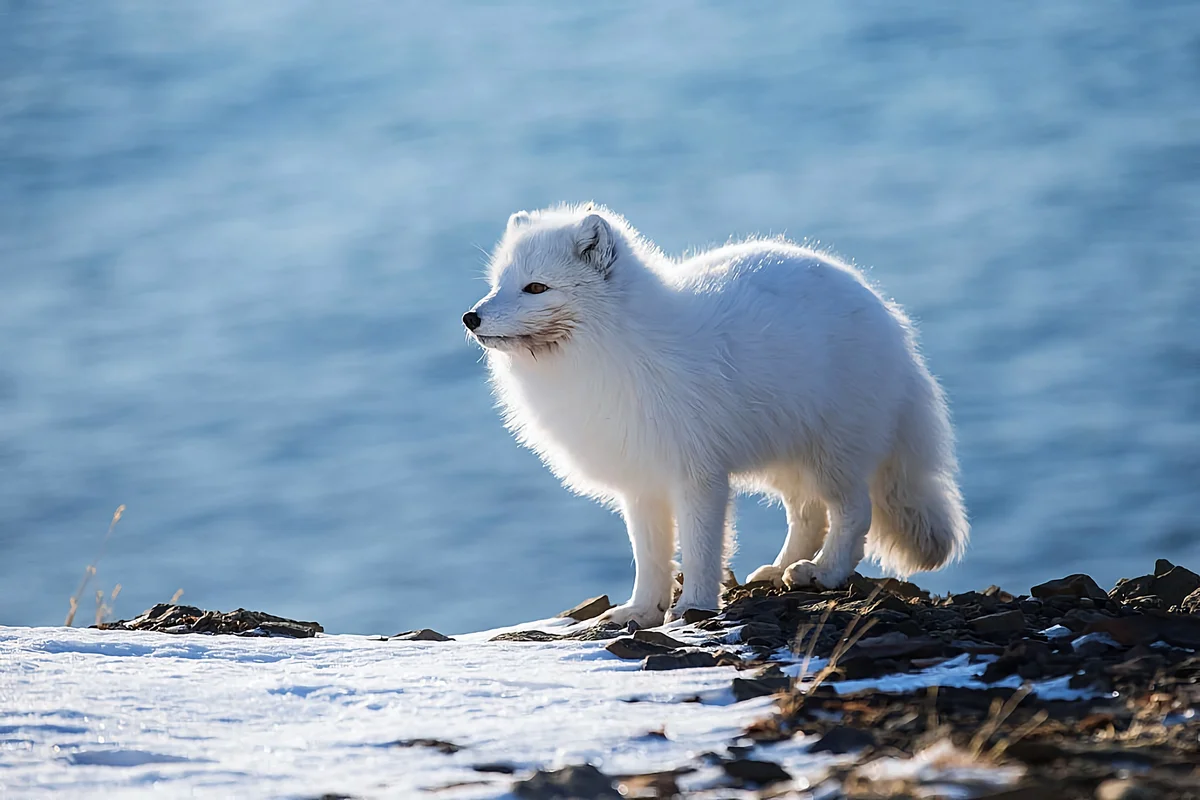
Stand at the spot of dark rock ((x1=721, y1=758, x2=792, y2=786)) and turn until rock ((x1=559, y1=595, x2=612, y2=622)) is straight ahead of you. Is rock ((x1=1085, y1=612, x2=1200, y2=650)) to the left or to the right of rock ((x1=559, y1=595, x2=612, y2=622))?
right

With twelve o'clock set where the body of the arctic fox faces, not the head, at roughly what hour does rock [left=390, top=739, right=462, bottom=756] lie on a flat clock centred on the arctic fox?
The rock is roughly at 11 o'clock from the arctic fox.

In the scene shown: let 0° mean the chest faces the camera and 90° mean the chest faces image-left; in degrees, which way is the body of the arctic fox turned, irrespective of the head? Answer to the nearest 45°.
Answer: approximately 45°

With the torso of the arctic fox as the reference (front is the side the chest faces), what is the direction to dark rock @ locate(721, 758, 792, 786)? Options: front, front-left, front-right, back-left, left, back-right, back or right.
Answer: front-left

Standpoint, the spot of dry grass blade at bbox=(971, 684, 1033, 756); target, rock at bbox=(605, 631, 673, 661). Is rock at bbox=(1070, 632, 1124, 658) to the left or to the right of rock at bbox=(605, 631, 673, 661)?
right

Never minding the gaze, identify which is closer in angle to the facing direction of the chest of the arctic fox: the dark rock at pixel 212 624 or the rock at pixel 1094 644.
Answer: the dark rock

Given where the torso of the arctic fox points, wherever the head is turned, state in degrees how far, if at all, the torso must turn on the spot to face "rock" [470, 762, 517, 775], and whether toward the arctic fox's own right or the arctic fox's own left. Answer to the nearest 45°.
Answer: approximately 45° to the arctic fox's own left

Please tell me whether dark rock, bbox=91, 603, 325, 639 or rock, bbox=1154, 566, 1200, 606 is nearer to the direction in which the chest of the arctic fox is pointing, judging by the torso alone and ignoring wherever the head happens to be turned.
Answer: the dark rock
